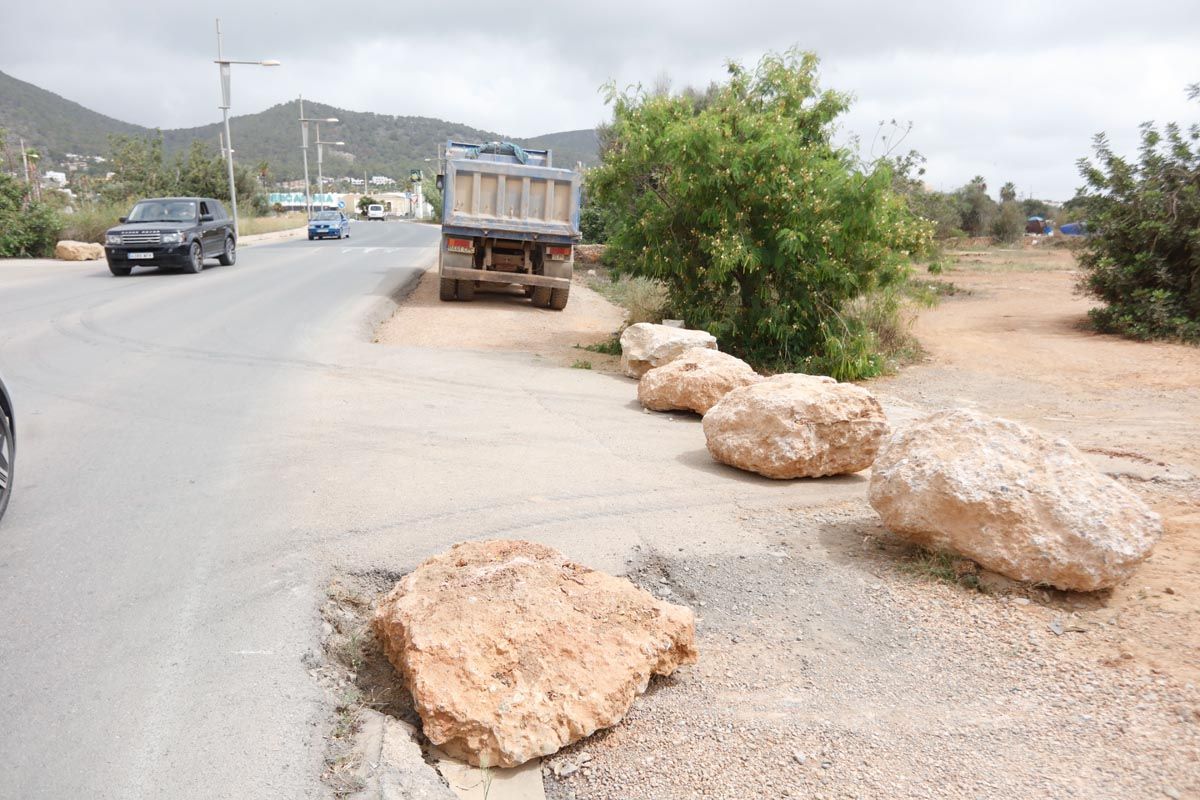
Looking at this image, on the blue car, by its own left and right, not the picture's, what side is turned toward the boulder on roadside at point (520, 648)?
front

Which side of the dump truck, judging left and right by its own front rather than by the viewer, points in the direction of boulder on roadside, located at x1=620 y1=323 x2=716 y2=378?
back

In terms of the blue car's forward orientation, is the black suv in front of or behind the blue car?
in front

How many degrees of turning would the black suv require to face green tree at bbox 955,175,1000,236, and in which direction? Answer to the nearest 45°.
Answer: approximately 135° to its left

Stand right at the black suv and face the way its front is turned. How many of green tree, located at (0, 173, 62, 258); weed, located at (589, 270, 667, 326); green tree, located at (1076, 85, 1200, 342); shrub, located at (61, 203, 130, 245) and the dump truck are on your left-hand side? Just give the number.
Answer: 3

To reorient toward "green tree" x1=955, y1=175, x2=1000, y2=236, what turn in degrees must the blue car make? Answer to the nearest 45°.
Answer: approximately 90° to its left

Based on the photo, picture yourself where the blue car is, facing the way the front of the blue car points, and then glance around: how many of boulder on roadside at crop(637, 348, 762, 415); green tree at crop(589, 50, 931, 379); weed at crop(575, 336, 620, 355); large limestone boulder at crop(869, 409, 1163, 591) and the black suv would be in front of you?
5

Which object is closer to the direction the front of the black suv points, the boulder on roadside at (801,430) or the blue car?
the boulder on roadside

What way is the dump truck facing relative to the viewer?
away from the camera

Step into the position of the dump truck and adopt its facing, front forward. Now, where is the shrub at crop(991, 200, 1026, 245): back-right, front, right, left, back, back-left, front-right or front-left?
front-right

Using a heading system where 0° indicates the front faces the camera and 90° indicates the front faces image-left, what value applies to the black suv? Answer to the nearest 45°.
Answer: approximately 45°

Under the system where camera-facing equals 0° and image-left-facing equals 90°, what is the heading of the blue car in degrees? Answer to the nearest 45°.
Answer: approximately 0°

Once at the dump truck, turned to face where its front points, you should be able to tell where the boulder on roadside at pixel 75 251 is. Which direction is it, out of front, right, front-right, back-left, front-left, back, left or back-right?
front-left

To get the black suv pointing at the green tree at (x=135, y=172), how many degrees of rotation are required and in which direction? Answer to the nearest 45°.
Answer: approximately 135° to its right

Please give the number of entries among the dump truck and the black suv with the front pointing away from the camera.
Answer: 1

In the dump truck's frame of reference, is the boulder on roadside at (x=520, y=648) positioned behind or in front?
behind

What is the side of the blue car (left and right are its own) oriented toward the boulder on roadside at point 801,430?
front
